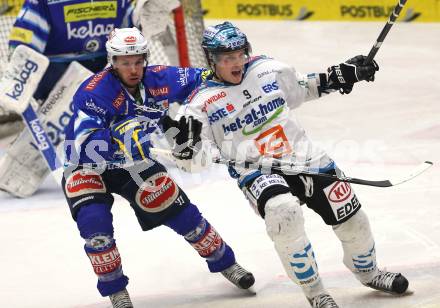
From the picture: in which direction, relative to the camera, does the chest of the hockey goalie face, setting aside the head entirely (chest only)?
toward the camera

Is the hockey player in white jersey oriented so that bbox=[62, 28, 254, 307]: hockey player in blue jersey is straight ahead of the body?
no

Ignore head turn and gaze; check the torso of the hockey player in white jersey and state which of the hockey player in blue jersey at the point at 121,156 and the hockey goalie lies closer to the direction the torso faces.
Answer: the hockey player in blue jersey

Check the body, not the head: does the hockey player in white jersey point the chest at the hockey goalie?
no

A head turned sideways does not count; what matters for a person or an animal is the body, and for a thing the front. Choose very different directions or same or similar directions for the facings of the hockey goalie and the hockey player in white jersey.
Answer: same or similar directions

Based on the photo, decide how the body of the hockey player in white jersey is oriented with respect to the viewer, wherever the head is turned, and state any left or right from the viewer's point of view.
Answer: facing the viewer

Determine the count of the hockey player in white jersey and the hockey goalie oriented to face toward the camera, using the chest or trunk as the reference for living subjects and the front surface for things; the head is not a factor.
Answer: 2

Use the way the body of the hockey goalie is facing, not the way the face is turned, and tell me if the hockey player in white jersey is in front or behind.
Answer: in front

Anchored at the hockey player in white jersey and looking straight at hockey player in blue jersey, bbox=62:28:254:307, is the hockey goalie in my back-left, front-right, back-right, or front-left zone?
front-right

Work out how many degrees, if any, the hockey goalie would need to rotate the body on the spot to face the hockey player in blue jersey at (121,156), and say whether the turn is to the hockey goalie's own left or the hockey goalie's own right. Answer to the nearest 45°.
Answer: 0° — they already face them

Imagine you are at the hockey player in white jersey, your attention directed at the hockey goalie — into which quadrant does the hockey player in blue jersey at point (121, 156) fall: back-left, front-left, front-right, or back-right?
front-left
